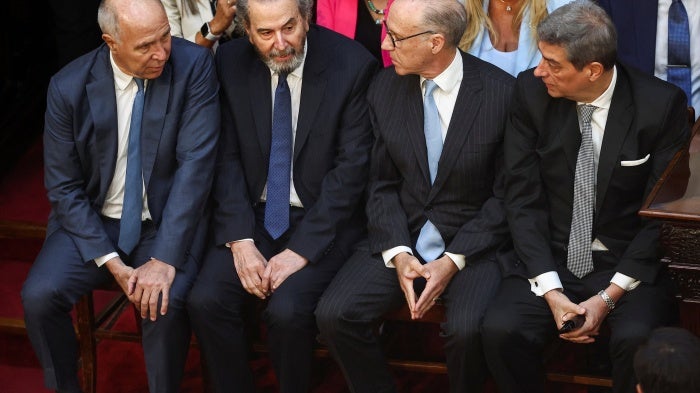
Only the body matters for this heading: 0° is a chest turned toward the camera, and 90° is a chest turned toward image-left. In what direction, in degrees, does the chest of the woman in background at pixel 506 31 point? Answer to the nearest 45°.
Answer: approximately 0°

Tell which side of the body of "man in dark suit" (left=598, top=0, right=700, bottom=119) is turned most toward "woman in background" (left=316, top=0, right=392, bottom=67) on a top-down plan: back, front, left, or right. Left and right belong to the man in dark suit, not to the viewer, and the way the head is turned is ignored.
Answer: right

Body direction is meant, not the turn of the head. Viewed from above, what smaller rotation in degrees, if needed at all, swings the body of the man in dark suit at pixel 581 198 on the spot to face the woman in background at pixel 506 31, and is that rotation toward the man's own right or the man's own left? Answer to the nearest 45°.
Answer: approximately 135° to the man's own right

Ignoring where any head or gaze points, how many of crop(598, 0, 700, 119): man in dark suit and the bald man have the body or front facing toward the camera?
2

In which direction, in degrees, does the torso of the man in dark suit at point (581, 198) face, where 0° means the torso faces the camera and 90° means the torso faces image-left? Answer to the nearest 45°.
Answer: approximately 0°

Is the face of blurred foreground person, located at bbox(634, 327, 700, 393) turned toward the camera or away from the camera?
away from the camera

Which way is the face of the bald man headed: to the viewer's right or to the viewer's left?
to the viewer's right

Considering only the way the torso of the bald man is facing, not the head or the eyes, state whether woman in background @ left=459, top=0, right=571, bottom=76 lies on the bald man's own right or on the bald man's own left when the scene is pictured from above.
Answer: on the bald man's own left

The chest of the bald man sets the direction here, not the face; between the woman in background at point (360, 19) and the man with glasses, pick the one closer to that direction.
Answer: the man with glasses
